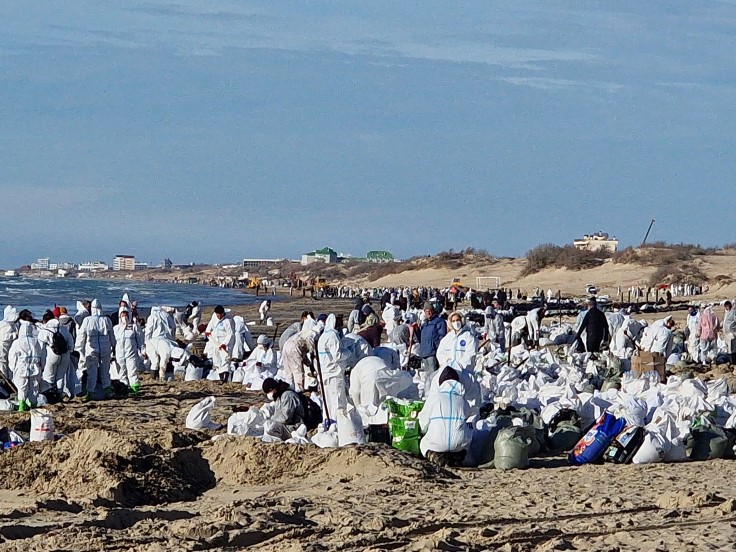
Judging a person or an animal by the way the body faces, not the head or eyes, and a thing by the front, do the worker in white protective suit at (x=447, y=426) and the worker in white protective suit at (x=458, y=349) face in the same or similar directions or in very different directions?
very different directions

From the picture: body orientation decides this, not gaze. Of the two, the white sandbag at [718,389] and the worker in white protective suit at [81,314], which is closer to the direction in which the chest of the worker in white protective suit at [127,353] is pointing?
the white sandbag

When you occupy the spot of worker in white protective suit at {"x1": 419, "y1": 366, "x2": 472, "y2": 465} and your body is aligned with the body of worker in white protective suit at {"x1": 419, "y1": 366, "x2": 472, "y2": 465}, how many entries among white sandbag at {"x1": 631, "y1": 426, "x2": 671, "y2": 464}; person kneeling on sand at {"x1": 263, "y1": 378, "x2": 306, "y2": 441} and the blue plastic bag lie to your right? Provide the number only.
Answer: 2

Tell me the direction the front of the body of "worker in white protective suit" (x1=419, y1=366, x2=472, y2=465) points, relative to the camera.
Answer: away from the camera

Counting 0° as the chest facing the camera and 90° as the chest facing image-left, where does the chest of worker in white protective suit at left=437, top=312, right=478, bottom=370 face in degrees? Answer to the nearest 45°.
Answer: approximately 0°

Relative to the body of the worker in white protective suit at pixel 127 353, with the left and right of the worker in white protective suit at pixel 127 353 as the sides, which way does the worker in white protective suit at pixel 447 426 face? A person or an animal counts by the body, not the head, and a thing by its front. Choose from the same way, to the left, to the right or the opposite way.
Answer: the opposite way

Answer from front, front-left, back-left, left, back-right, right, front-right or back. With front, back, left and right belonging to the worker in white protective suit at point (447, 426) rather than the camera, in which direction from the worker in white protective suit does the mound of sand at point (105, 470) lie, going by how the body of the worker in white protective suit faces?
left

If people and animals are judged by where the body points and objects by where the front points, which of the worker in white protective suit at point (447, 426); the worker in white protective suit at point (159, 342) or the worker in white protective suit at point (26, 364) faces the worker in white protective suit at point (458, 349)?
the worker in white protective suit at point (447, 426)
